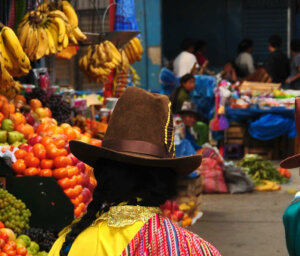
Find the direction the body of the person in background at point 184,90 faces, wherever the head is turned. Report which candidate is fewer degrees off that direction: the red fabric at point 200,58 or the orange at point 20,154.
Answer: the orange

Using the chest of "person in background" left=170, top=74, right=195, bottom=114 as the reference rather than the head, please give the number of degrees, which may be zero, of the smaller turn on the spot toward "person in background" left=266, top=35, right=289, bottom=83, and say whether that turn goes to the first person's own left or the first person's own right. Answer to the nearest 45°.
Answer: approximately 90° to the first person's own left

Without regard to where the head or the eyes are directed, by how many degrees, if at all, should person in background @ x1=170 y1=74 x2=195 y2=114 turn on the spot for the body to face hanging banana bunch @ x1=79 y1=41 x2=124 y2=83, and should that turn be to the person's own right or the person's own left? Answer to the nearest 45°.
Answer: approximately 45° to the person's own right

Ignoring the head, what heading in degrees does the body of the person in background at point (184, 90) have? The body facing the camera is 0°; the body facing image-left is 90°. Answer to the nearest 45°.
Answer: approximately 315°

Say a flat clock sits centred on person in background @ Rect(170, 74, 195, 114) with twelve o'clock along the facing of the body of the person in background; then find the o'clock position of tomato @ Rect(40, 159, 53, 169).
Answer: The tomato is roughly at 2 o'clock from the person in background.

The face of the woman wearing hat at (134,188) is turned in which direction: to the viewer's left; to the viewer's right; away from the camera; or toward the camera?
away from the camera
